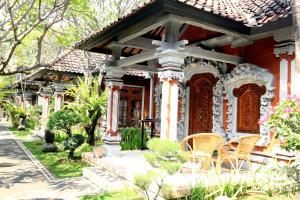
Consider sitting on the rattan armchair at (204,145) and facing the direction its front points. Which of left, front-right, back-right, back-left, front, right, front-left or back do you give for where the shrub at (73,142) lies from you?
right

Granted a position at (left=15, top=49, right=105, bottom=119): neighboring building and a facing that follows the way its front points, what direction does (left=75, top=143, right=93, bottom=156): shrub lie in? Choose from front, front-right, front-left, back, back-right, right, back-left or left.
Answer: front-left

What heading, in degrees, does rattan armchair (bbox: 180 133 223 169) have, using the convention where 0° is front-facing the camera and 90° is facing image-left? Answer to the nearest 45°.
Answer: approximately 45°

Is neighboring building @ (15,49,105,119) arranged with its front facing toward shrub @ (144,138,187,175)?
no

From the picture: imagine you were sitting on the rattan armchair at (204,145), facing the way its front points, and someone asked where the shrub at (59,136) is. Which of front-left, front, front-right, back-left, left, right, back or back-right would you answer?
right

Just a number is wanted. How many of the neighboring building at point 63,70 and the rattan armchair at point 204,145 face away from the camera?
0

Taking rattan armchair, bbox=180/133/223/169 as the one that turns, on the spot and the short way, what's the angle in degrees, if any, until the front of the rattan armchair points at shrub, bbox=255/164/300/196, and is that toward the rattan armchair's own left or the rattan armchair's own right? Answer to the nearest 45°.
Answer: approximately 90° to the rattan armchair's own left

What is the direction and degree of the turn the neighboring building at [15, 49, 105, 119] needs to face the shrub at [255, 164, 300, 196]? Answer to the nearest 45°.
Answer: approximately 45° to its left

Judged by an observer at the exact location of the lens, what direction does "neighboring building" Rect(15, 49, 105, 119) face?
facing the viewer and to the left of the viewer

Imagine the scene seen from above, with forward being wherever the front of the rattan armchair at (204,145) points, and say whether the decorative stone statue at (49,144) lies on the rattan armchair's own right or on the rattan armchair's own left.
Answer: on the rattan armchair's own right

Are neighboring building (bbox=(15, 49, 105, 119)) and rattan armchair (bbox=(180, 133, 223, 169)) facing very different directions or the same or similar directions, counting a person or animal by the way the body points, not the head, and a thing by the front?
same or similar directions

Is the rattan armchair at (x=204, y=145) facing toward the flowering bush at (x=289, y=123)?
no

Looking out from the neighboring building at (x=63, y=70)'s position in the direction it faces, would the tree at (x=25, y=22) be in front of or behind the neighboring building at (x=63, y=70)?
in front
